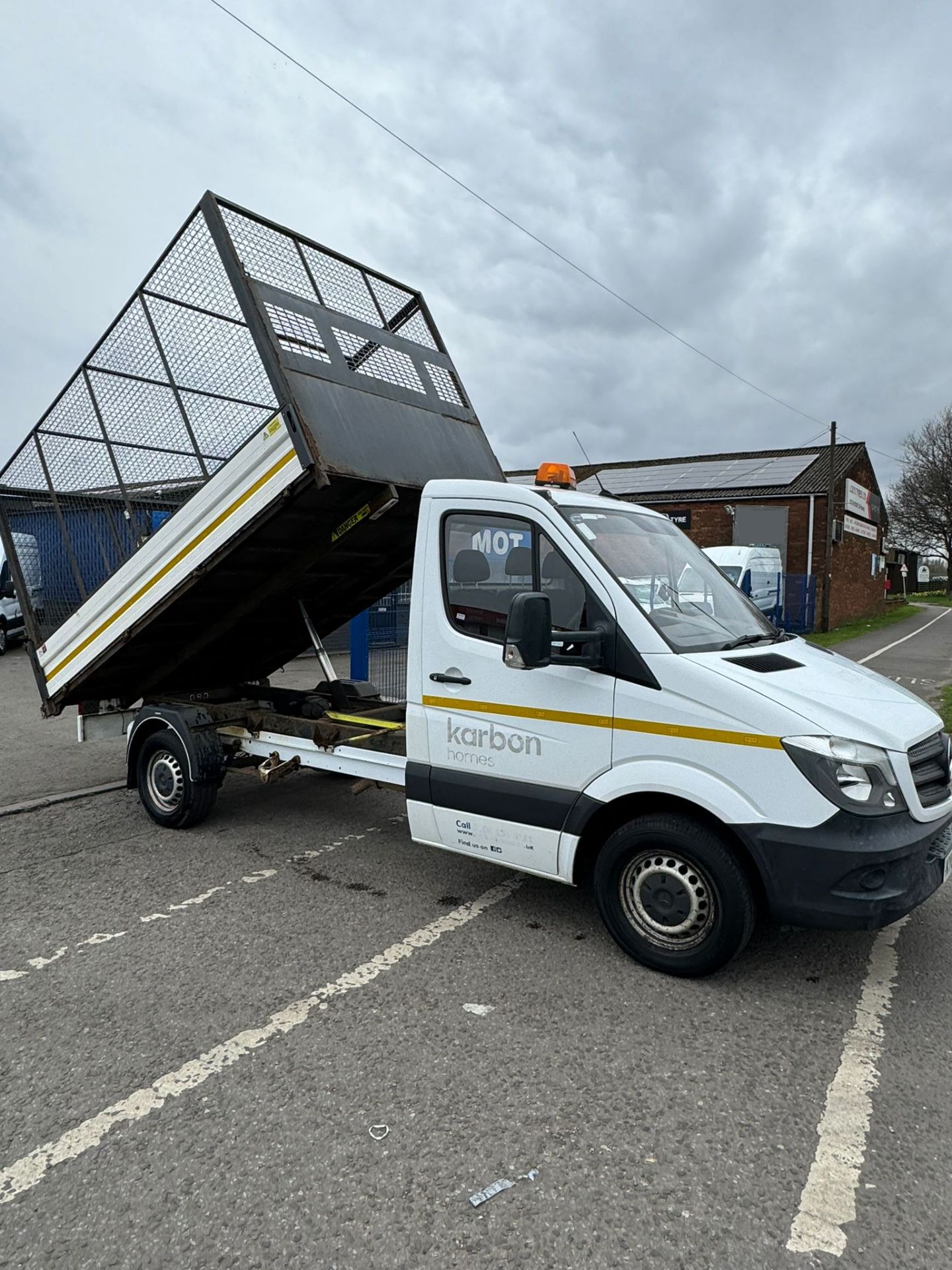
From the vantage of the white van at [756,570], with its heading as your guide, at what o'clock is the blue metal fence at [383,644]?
The blue metal fence is roughly at 11 o'clock from the white van.

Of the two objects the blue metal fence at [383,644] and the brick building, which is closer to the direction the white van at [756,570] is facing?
the blue metal fence

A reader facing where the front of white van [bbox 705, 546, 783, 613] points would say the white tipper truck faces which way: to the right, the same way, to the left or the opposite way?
to the left

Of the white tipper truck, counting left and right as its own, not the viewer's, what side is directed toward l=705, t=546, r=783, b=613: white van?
left

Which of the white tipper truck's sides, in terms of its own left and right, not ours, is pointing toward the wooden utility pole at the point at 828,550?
left

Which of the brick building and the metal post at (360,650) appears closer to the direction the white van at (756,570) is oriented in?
the metal post

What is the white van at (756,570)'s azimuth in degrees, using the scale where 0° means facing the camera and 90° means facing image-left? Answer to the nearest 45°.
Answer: approximately 45°

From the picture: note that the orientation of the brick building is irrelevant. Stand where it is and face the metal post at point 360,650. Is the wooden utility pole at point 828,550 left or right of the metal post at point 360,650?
left

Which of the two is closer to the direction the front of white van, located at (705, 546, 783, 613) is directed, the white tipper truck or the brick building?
the white tipper truck

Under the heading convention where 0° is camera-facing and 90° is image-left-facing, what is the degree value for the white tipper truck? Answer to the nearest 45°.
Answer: approximately 315°
